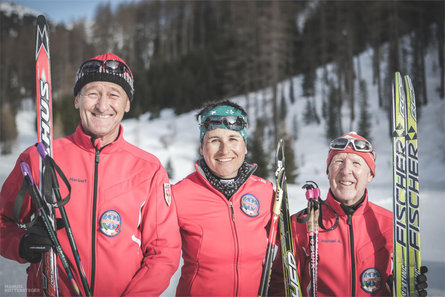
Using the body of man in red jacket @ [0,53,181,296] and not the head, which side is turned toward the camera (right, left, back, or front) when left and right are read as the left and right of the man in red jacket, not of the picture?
front

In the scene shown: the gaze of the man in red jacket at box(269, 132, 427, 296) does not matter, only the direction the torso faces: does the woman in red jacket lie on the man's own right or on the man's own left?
on the man's own right

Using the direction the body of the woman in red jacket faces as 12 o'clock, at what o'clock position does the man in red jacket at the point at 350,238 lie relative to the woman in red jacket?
The man in red jacket is roughly at 9 o'clock from the woman in red jacket.

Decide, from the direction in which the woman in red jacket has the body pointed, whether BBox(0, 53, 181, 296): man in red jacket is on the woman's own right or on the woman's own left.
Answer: on the woman's own right

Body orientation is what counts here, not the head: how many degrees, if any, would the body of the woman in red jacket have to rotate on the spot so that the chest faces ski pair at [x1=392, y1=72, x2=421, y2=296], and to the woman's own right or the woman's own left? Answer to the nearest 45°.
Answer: approximately 90° to the woman's own left

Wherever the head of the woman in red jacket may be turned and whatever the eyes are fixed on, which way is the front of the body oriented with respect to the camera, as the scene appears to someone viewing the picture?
toward the camera

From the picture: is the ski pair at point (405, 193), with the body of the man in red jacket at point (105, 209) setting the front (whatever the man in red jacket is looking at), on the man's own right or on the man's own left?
on the man's own left

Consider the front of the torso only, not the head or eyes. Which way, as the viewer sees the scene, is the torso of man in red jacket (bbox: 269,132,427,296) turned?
toward the camera
